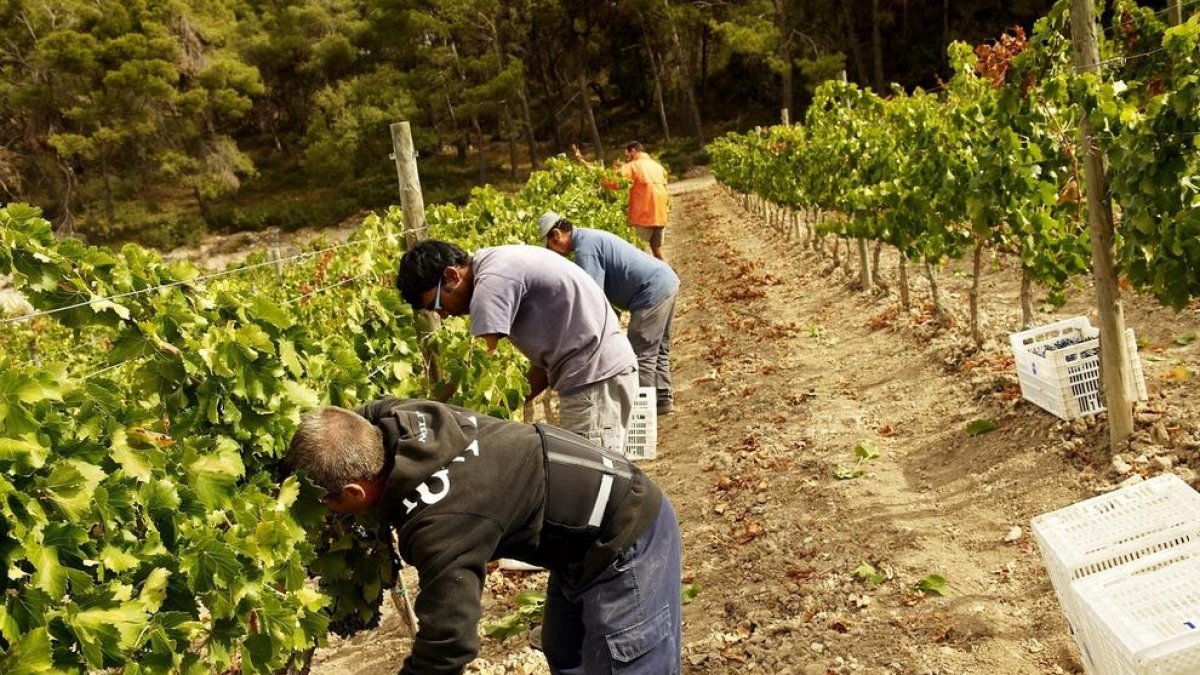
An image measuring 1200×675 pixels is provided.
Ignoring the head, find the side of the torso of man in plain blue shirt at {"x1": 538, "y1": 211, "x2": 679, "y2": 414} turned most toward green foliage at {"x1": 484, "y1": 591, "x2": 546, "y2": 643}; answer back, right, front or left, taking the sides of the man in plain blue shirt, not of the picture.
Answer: left

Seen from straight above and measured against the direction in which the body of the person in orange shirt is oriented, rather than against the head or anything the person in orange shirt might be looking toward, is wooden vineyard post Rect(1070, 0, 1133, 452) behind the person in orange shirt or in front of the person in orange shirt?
behind

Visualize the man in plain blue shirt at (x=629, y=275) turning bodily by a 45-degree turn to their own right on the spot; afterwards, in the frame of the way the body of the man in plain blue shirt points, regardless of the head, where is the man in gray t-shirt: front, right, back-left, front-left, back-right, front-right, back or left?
back-left

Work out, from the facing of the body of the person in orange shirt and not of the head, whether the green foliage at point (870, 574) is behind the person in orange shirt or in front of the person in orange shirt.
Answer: behind

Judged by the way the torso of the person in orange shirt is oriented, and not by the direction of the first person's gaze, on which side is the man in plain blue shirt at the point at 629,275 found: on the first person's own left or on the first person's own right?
on the first person's own left

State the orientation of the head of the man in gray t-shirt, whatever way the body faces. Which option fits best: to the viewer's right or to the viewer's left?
to the viewer's left

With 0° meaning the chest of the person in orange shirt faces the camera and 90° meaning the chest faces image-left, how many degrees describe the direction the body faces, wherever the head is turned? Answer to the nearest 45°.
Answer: approximately 135°

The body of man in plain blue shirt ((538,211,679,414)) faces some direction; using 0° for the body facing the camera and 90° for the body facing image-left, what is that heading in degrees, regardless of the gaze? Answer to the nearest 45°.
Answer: approximately 90°

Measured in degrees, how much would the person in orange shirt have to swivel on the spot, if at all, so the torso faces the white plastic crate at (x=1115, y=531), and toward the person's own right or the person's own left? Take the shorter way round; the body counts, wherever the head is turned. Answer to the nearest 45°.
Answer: approximately 135° to the person's own left

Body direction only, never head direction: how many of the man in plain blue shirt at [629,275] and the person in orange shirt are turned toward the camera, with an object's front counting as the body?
0

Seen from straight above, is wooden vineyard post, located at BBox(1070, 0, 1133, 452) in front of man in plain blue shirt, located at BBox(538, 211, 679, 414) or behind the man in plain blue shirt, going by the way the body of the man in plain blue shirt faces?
behind

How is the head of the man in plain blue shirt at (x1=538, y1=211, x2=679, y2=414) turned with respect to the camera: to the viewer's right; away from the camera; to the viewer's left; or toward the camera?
to the viewer's left

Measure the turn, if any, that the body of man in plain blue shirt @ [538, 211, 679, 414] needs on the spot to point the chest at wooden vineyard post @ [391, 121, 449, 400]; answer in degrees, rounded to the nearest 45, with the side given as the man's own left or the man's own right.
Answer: approximately 45° to the man's own left

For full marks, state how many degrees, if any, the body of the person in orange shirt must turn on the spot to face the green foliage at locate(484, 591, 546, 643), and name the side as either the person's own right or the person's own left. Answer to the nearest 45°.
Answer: approximately 135° to the person's own left
